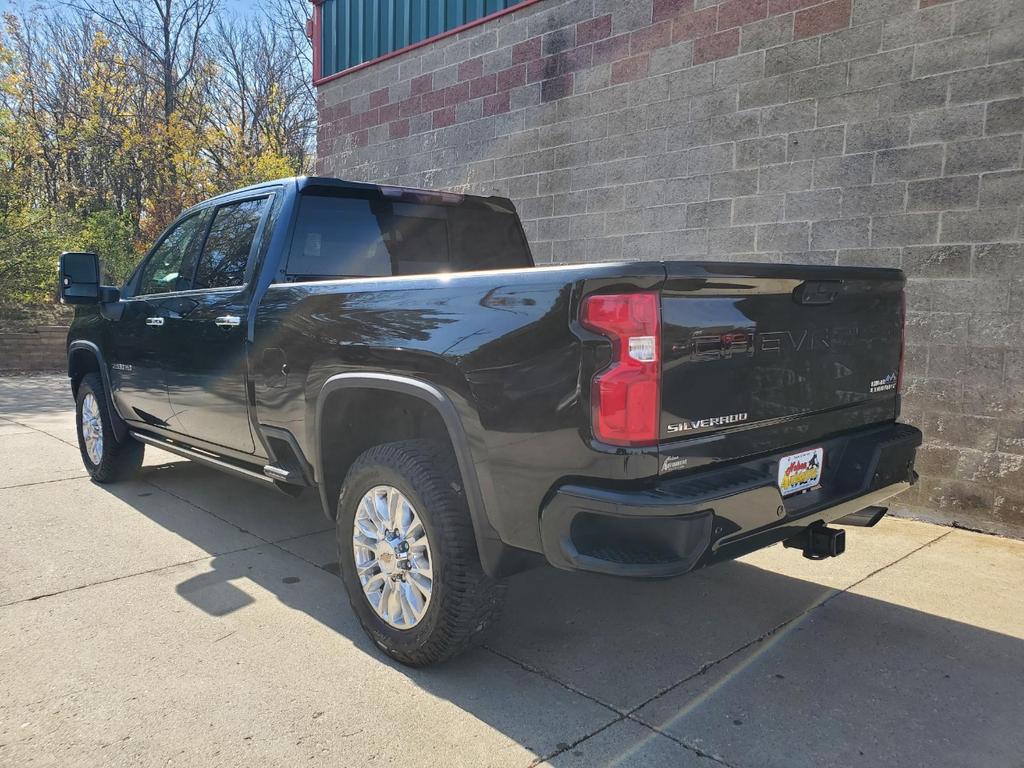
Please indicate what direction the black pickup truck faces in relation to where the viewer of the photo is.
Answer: facing away from the viewer and to the left of the viewer

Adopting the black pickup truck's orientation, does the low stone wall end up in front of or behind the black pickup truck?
in front

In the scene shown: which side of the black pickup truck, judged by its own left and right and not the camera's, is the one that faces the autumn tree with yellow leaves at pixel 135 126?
front
